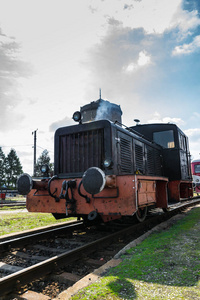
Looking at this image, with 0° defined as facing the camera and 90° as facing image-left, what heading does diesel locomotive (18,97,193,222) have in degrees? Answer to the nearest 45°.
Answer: approximately 45°
